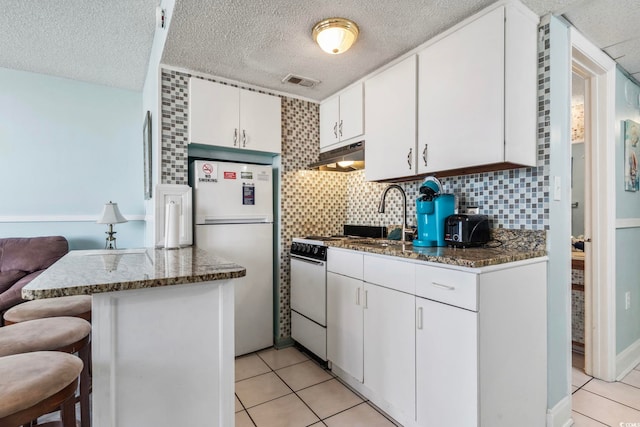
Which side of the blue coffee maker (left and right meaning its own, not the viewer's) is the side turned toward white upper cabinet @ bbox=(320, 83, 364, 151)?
right

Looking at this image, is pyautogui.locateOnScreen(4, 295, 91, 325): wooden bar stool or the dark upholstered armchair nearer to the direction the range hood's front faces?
the wooden bar stool

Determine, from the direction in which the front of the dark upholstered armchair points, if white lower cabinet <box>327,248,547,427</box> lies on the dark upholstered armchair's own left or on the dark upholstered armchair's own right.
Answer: on the dark upholstered armchair's own left

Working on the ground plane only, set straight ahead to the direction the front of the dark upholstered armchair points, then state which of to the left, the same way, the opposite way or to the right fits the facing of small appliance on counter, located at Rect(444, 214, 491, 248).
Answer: to the right

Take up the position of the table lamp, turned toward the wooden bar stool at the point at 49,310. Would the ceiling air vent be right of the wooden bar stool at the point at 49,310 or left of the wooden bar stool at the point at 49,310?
left

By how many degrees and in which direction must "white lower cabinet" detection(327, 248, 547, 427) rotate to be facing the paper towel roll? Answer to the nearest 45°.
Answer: approximately 45° to its right
